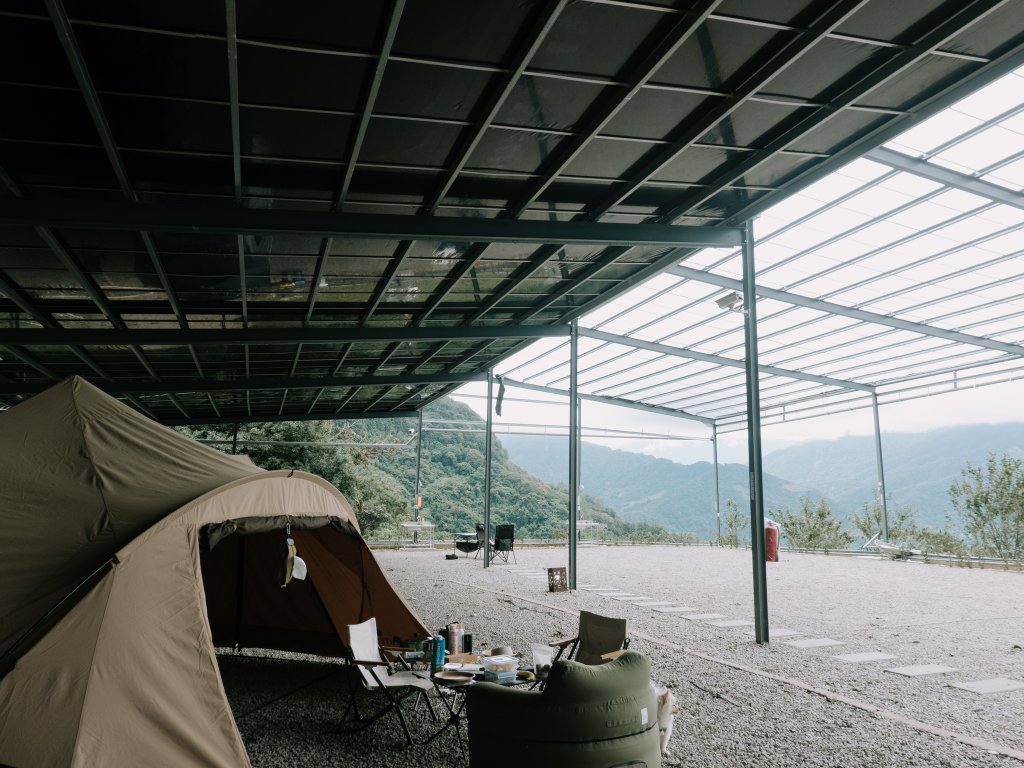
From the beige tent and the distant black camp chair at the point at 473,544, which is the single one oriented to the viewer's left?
the distant black camp chair

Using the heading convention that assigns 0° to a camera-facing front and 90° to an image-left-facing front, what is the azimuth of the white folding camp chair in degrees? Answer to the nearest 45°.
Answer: approximately 315°

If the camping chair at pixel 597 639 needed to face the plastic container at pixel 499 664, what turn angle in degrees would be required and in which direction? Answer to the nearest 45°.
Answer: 0° — it already faces it

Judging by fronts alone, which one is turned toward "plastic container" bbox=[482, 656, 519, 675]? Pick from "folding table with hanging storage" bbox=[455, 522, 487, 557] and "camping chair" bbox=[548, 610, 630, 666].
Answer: the camping chair

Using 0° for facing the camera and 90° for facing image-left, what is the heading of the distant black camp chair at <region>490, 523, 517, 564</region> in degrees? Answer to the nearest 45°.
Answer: approximately 135°

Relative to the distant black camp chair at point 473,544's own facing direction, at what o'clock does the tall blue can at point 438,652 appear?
The tall blue can is roughly at 9 o'clock from the distant black camp chair.

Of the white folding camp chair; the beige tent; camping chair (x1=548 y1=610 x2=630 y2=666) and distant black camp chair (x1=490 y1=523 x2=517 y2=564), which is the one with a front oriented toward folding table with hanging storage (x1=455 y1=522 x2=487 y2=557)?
distant black camp chair (x1=490 y1=523 x2=517 y2=564)

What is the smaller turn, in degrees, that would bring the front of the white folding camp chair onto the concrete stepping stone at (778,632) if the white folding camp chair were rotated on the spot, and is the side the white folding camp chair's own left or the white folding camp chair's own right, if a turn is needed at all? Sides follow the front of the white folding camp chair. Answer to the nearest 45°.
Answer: approximately 90° to the white folding camp chair's own left

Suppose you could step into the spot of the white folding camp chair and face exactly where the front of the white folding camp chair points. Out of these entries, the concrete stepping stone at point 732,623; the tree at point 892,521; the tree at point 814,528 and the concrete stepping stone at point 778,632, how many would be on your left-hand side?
4

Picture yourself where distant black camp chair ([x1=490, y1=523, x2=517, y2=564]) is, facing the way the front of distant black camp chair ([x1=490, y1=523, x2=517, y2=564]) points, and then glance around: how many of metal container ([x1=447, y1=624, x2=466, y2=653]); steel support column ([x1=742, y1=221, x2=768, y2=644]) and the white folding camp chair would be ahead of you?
0

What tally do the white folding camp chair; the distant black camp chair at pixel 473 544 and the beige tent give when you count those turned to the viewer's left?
1

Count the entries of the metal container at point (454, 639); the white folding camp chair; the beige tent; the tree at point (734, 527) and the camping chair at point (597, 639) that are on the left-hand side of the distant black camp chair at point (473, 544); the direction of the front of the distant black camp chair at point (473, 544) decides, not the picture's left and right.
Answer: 4

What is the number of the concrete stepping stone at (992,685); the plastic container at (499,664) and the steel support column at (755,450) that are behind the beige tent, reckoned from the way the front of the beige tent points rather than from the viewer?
0

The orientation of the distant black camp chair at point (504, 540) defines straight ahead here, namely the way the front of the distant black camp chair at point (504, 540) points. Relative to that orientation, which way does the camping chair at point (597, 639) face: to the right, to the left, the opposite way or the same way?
to the left

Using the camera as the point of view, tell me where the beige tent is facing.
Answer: facing the viewer and to the right of the viewer
